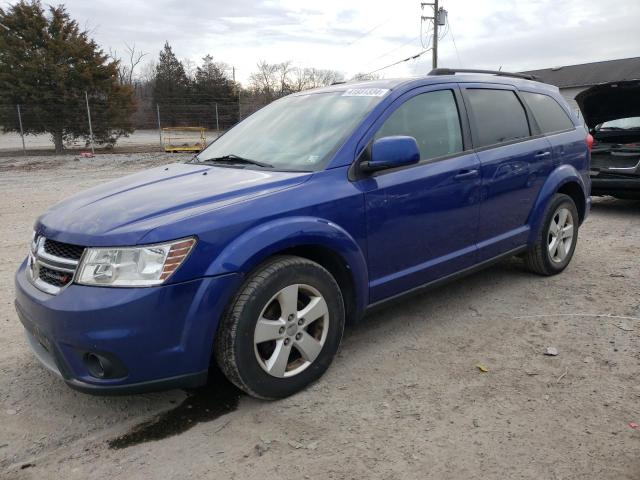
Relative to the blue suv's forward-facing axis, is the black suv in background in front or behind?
behind

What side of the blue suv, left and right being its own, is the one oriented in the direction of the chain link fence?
right

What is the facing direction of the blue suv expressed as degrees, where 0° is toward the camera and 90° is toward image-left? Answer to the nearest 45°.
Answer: approximately 45°

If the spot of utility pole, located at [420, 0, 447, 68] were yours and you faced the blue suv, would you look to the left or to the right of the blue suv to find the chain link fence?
right

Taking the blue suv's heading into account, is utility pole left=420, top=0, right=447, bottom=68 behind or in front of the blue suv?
behind
